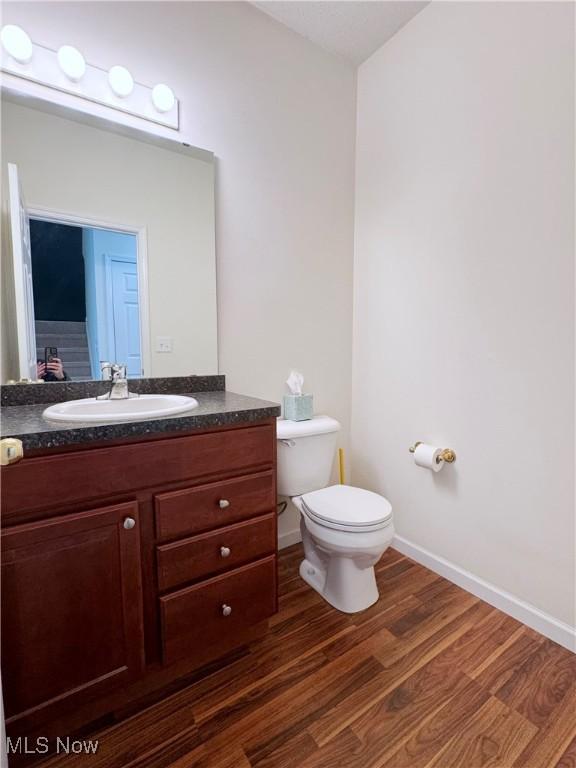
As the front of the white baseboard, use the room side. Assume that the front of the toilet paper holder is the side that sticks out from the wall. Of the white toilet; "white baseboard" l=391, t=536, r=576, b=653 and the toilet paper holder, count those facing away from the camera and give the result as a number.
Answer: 0

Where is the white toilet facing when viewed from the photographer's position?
facing the viewer and to the right of the viewer

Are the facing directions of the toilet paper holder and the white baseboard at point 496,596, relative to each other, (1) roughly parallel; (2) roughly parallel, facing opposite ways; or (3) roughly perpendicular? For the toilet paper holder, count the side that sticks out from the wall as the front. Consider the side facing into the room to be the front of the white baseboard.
roughly parallel

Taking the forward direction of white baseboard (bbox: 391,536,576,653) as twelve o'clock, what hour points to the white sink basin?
The white sink basin is roughly at 12 o'clock from the white baseboard.

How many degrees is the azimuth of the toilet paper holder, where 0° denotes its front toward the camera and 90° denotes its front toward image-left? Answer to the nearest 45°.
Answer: approximately 45°

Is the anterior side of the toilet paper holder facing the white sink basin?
yes

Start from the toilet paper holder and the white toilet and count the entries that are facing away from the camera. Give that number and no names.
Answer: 0

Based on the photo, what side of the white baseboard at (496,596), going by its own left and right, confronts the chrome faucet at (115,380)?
front

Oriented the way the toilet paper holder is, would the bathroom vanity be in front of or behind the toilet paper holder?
in front

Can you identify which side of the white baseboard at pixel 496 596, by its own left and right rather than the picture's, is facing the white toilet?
front

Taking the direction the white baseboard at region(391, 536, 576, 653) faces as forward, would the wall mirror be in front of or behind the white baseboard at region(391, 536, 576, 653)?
in front

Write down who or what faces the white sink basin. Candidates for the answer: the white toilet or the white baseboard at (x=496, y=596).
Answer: the white baseboard

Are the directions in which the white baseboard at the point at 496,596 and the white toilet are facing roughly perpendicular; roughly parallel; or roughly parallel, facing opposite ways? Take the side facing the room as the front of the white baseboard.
roughly perpendicular

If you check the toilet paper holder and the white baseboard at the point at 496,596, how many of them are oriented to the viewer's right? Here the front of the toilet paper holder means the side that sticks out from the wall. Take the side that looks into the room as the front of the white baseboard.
0
